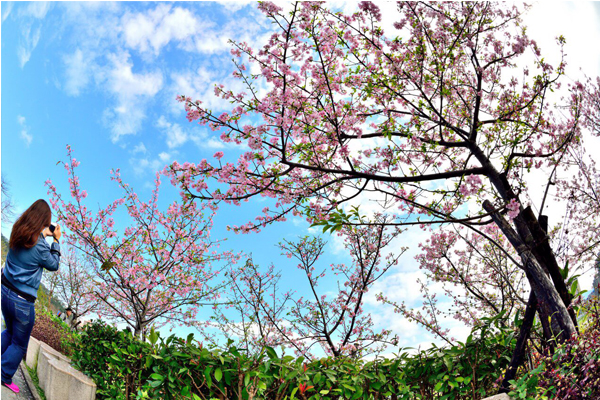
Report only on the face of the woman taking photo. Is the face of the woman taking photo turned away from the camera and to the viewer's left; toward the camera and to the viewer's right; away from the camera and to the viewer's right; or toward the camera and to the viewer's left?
away from the camera and to the viewer's right

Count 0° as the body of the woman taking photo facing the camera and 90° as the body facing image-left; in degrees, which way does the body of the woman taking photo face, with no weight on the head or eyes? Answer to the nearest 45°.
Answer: approximately 225°

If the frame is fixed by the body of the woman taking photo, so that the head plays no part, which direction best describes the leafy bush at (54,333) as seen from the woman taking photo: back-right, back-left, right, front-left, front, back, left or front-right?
front-left

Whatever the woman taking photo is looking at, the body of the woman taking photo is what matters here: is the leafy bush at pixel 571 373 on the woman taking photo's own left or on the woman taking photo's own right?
on the woman taking photo's own right

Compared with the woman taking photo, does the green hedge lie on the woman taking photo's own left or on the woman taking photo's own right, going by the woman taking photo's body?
on the woman taking photo's own right
